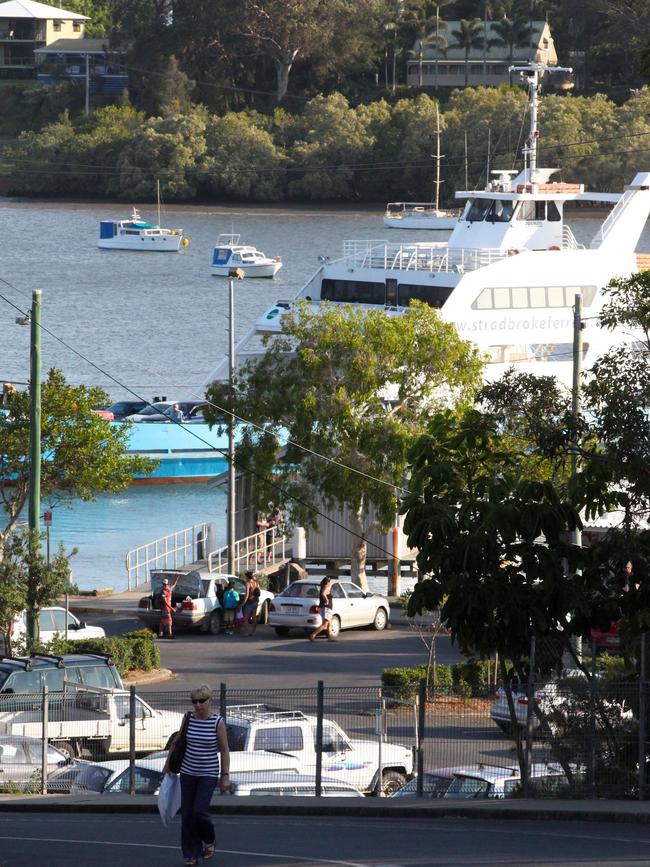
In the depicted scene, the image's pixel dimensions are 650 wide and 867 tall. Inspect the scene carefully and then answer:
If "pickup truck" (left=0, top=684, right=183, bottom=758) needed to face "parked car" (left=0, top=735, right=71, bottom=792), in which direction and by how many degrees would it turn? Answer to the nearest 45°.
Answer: approximately 135° to its right

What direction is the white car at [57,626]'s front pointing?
to the viewer's right

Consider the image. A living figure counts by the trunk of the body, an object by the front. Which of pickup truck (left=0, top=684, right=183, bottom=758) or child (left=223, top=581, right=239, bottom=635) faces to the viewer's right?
the pickup truck

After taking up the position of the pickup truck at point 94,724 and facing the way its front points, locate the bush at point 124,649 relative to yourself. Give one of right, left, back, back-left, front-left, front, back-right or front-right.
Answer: left

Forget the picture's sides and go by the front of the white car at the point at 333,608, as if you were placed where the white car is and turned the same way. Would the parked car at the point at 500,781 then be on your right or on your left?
on your right

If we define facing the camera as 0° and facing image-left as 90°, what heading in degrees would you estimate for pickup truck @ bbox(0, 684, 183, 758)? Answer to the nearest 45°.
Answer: approximately 270°

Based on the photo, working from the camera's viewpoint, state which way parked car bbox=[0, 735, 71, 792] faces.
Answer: facing to the right of the viewer
